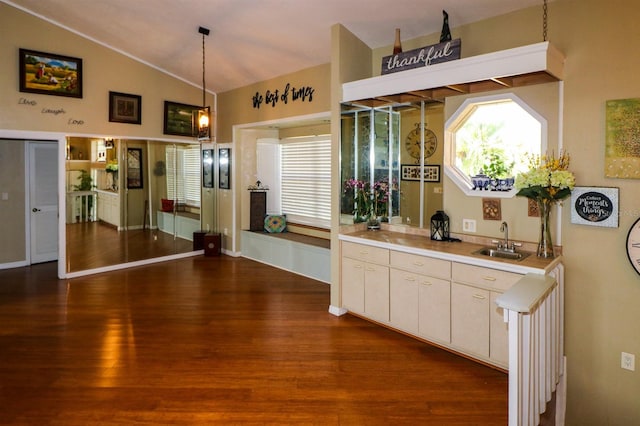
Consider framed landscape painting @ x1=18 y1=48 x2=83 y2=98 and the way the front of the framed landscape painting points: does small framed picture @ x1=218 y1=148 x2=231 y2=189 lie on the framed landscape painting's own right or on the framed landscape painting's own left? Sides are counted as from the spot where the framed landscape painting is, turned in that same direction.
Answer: on the framed landscape painting's own left

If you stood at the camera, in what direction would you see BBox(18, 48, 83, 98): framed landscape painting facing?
facing the viewer and to the right of the viewer

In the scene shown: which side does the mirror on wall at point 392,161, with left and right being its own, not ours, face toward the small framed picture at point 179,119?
right

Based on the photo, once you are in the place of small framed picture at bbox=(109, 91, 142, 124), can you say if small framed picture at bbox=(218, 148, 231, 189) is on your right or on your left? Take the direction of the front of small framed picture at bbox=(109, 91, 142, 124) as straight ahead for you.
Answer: on your left

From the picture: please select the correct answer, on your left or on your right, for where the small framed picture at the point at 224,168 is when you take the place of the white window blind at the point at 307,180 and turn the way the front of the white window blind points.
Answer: on your right
